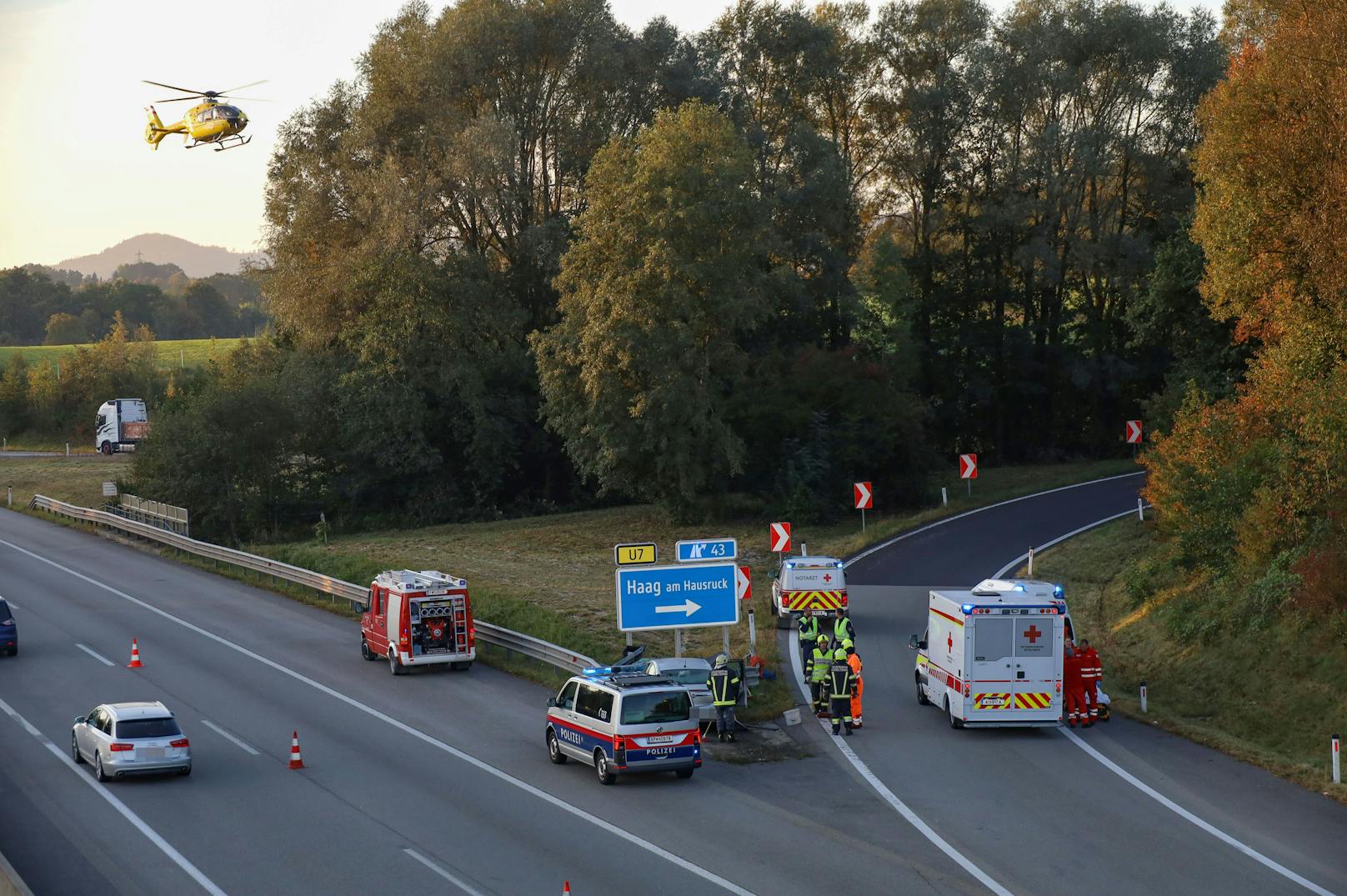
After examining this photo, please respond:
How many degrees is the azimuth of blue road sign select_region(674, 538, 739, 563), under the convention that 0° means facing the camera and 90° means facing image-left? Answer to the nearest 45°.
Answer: approximately 0°

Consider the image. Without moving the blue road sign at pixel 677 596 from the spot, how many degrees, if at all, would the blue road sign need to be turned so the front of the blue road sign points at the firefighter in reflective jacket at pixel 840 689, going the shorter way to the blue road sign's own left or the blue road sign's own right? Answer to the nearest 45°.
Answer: approximately 45° to the blue road sign's own left

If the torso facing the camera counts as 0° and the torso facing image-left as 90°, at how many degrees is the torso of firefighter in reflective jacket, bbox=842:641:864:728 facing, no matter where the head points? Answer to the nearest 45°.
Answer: approximately 90°

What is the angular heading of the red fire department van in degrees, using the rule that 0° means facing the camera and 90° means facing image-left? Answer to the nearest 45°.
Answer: approximately 135°

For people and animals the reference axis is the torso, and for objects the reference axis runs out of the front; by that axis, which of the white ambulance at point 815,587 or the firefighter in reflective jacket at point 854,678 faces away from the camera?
the white ambulance

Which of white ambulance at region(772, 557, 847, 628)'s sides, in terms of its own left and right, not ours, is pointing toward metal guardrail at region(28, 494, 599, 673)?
left

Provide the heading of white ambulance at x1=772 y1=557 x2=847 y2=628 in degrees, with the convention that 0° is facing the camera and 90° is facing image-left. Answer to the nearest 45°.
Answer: approximately 180°

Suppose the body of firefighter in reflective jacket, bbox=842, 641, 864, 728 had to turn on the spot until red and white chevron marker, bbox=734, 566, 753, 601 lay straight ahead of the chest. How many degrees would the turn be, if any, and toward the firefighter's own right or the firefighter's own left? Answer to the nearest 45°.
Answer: approximately 45° to the firefighter's own right
